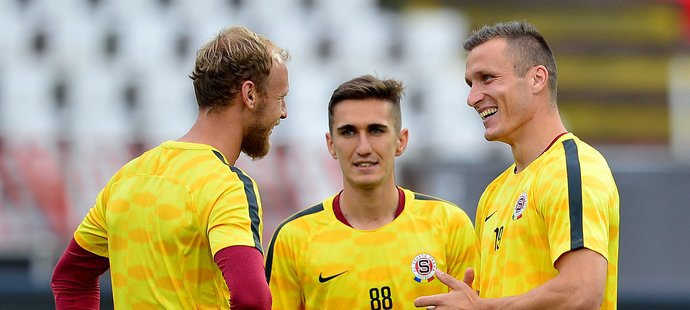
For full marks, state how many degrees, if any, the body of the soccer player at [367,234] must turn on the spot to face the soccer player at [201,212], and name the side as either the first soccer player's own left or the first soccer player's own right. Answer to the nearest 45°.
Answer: approximately 45° to the first soccer player's own right

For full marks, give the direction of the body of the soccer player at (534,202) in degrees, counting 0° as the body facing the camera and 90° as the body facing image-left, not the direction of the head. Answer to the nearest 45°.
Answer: approximately 45°

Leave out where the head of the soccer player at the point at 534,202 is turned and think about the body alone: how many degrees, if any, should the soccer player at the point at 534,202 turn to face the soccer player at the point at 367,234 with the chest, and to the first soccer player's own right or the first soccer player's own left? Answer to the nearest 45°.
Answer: approximately 90° to the first soccer player's own right

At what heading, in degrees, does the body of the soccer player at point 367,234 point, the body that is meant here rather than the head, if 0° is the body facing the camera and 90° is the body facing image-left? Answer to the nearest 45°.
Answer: approximately 0°

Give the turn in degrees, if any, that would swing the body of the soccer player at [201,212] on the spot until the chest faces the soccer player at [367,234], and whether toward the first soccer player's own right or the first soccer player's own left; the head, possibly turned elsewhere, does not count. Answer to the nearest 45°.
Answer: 0° — they already face them

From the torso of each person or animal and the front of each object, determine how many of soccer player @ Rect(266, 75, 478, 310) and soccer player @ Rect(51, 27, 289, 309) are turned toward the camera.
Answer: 1

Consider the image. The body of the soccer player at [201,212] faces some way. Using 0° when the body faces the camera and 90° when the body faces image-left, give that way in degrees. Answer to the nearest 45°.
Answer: approximately 225°

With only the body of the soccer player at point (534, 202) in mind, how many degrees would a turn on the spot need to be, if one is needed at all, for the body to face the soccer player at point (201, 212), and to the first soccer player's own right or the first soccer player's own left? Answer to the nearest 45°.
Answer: approximately 45° to the first soccer player's own right
